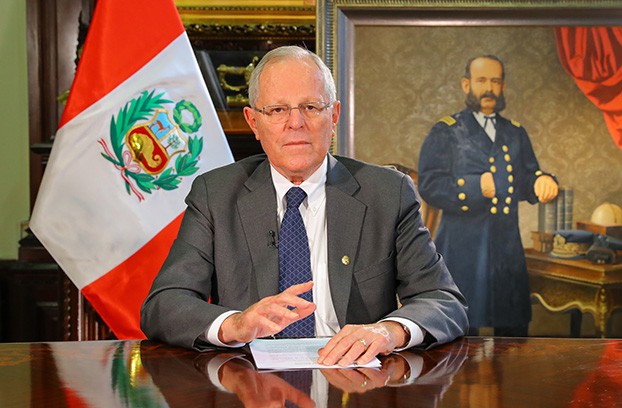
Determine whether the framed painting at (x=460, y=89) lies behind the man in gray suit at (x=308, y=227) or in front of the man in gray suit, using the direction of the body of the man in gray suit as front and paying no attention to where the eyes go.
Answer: behind

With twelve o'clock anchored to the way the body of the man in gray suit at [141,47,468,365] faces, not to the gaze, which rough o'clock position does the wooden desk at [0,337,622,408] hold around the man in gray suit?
The wooden desk is roughly at 12 o'clock from the man in gray suit.

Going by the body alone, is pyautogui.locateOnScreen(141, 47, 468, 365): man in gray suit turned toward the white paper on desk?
yes

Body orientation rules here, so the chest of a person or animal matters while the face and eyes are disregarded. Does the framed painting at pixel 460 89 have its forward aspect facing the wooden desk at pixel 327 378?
yes

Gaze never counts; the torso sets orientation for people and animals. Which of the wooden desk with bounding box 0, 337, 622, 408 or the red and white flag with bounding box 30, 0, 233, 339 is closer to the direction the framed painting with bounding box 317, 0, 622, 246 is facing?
the wooden desk

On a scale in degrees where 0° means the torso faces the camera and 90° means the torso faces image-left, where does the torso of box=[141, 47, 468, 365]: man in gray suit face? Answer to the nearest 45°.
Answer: approximately 0°

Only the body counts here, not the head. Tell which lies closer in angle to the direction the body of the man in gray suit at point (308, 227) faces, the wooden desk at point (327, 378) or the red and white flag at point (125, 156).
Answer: the wooden desk
